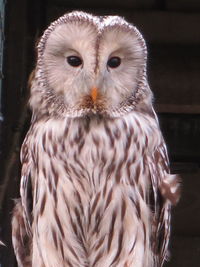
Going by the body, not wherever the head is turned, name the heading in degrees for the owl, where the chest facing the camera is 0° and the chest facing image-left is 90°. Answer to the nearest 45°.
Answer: approximately 0°
